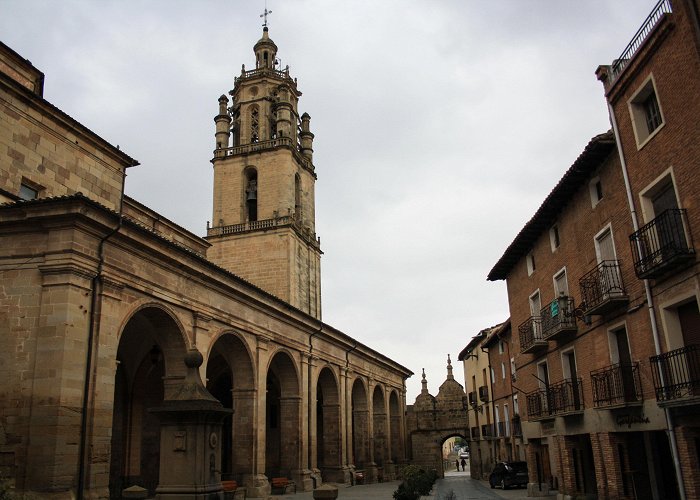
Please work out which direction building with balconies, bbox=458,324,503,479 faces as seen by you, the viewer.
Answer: facing the viewer and to the left of the viewer

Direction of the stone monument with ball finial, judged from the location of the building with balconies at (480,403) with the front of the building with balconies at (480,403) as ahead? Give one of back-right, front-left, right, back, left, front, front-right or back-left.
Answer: front-left

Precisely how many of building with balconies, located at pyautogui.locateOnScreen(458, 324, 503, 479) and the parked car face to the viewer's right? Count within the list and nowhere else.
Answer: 0

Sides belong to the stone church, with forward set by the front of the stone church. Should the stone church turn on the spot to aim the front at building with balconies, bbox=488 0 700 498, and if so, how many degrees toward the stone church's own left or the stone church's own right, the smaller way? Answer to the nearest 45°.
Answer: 0° — it already faces it

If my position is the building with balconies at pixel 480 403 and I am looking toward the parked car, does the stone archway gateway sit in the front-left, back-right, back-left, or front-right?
back-right

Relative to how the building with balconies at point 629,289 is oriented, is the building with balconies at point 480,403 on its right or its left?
on its right

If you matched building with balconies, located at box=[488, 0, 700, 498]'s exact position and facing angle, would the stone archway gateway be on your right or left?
on your right

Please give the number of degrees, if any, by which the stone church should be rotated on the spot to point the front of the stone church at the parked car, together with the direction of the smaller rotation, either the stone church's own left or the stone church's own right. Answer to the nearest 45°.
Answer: approximately 90° to the stone church's own left

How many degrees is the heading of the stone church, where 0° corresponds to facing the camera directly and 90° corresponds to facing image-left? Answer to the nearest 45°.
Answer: approximately 315°

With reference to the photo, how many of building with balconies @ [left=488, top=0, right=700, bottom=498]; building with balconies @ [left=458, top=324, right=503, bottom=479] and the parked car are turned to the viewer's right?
0

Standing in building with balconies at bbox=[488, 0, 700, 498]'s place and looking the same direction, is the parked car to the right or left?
on its right

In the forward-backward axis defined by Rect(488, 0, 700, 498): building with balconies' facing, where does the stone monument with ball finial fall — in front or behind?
in front
